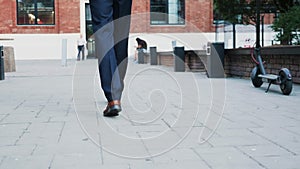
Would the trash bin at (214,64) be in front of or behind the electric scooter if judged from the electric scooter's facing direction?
in front

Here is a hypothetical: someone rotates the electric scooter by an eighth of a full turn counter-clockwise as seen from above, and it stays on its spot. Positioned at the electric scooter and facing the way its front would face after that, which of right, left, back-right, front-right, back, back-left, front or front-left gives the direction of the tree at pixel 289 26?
right

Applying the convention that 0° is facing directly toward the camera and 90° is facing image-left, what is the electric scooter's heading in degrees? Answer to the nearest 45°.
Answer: approximately 135°

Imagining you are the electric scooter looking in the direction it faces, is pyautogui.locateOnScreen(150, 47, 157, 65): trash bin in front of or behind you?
in front

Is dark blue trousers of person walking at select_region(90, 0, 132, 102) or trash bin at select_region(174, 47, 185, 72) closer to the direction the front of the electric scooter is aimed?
the trash bin
